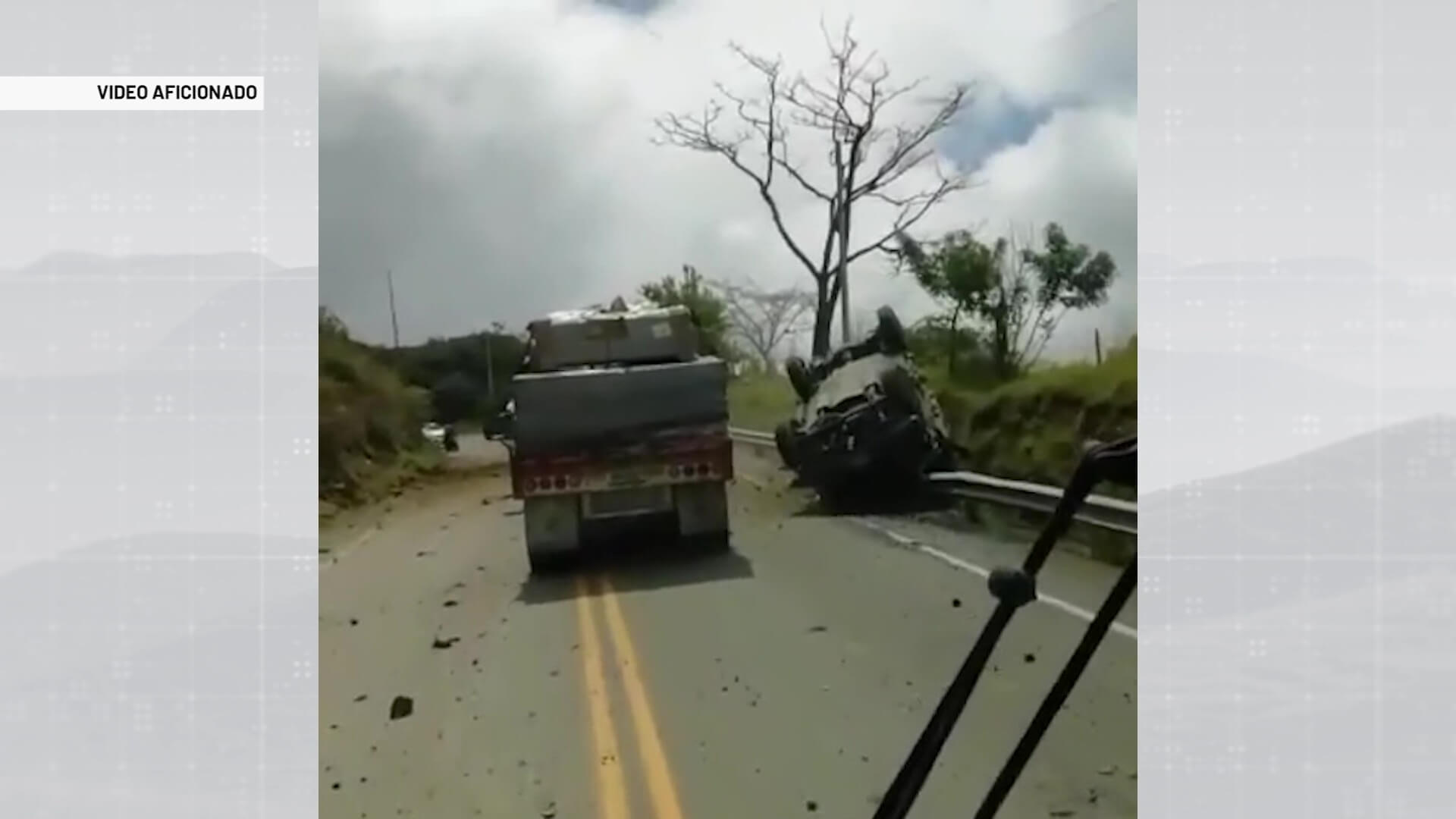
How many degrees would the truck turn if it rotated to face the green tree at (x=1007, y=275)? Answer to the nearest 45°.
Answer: approximately 90° to its right

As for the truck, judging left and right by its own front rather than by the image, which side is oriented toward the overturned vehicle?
right

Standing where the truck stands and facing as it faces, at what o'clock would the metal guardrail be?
The metal guardrail is roughly at 3 o'clock from the truck.

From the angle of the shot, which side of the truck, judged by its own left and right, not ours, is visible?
back
